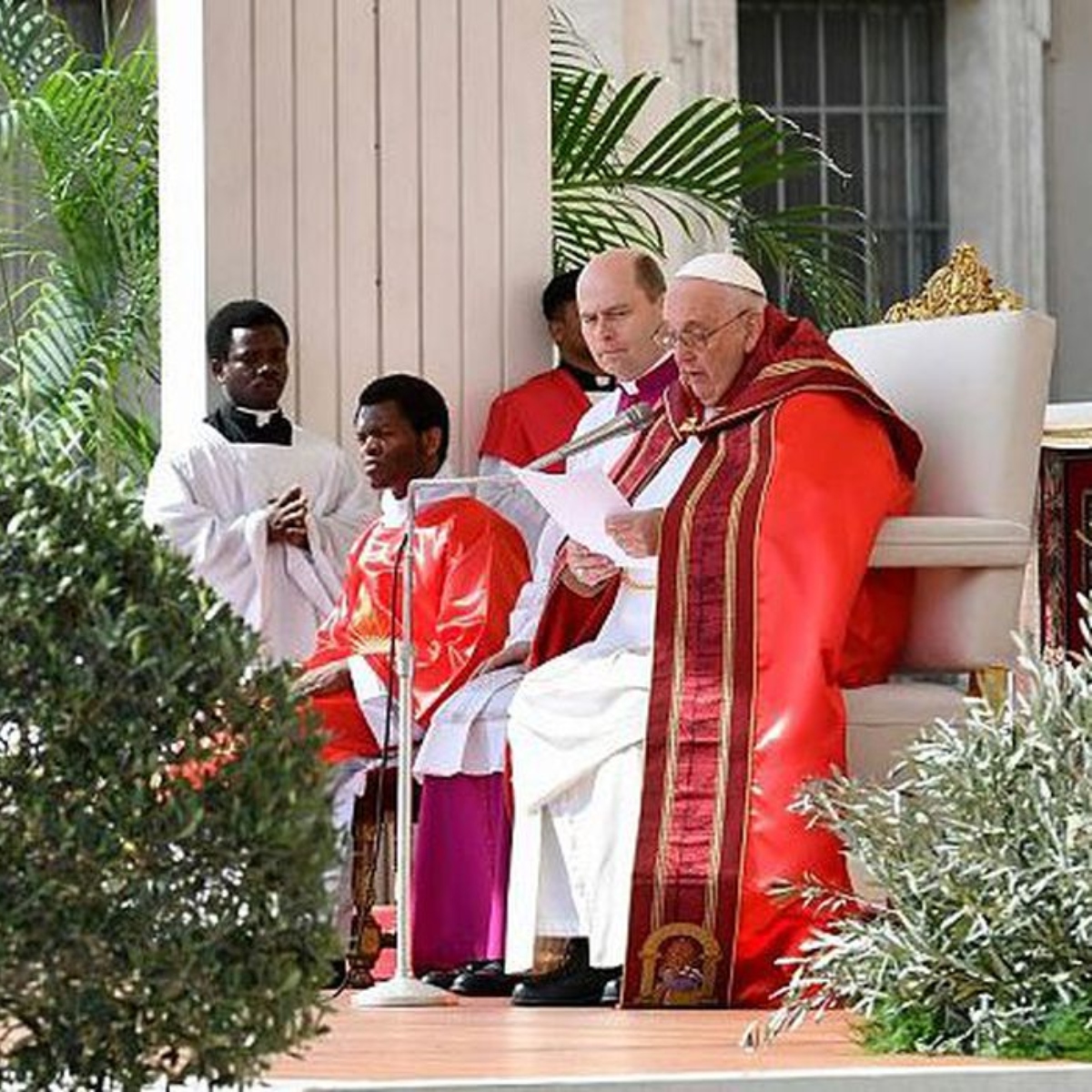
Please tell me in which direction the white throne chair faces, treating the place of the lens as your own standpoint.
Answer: facing to the left of the viewer

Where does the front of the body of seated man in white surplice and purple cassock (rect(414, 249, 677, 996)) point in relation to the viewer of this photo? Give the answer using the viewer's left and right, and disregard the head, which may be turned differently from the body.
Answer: facing the viewer and to the left of the viewer

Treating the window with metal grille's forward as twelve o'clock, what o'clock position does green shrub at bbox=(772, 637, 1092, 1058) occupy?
The green shrub is roughly at 12 o'clock from the window with metal grille.

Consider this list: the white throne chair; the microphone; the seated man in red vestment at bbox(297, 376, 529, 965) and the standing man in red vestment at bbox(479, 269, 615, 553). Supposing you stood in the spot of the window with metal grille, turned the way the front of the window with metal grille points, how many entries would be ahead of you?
4

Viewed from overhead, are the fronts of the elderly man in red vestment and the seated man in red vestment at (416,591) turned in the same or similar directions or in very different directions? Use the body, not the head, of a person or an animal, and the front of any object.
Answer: same or similar directions

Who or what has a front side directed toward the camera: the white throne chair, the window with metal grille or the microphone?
the window with metal grille

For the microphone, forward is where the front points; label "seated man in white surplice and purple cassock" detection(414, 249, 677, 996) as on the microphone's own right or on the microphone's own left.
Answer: on the microphone's own left

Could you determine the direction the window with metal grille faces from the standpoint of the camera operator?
facing the viewer

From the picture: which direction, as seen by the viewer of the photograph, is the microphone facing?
facing to the right of the viewer

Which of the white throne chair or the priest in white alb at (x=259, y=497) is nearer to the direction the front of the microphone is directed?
the white throne chair

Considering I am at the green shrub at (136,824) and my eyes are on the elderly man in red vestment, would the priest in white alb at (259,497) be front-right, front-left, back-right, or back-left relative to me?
front-left

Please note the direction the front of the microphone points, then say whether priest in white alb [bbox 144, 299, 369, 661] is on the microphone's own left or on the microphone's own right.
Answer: on the microphone's own left
